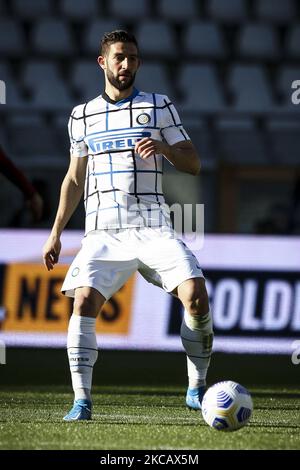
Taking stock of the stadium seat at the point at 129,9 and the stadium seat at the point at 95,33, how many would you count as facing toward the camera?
2

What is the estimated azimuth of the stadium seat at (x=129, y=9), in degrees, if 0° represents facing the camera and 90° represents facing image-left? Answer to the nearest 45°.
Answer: approximately 0°

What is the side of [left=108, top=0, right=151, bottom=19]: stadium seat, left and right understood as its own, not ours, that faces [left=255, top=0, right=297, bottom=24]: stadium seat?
left

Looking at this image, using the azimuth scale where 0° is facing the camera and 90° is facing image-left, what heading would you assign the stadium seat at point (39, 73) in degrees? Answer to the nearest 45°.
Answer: approximately 0°

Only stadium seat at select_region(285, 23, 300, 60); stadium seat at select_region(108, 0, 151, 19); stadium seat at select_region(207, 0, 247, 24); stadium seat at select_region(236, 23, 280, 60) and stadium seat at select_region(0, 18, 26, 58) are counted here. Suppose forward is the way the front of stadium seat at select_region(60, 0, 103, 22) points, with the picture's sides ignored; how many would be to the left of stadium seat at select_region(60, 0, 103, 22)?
4
